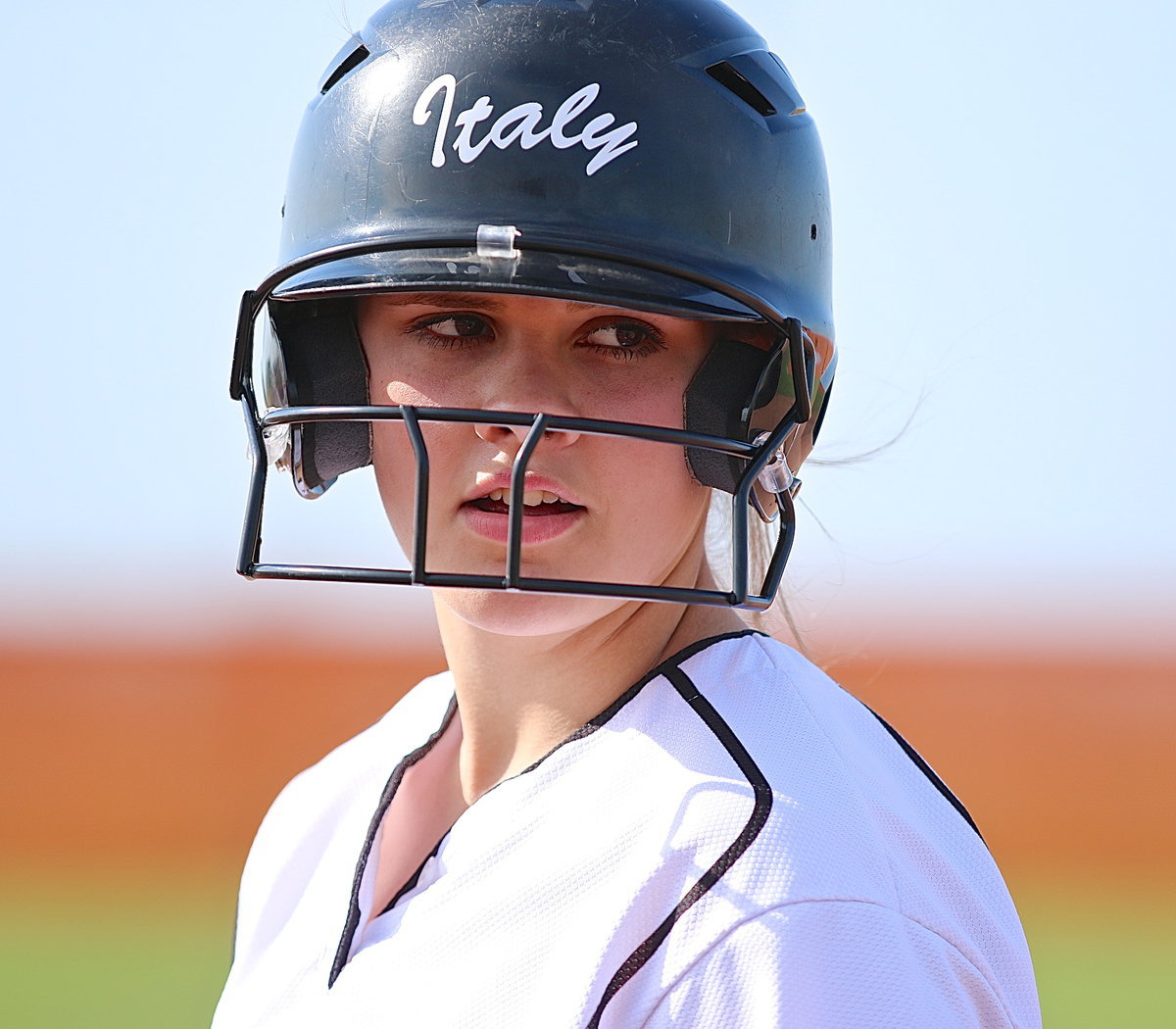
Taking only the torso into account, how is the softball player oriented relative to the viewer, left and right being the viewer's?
facing the viewer and to the left of the viewer
